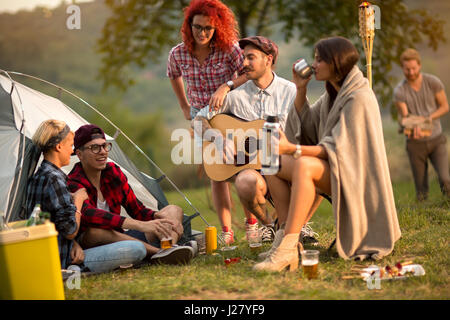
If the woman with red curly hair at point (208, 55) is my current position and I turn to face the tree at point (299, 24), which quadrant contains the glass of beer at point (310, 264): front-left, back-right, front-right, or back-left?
back-right

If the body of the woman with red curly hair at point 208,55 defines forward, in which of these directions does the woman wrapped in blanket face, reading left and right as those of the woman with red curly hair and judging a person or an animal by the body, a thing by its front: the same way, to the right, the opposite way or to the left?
to the right

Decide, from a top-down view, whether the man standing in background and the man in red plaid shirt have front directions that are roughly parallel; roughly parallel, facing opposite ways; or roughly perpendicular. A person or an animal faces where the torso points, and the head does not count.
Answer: roughly perpendicular

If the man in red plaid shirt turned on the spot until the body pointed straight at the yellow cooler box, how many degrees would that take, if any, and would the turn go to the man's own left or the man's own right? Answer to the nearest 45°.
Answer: approximately 45° to the man's own right

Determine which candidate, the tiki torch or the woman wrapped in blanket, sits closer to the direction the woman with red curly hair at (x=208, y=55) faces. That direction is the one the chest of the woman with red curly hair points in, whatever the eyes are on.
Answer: the woman wrapped in blanket

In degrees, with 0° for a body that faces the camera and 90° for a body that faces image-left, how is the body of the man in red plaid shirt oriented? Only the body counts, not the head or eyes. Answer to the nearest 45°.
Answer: approximately 315°

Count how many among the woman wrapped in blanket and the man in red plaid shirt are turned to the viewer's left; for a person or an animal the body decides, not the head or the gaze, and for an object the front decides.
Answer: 1

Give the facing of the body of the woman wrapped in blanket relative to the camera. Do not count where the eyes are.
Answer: to the viewer's left

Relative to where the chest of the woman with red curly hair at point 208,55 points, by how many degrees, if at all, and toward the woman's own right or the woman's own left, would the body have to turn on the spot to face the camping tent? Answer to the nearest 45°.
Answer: approximately 45° to the woman's own right

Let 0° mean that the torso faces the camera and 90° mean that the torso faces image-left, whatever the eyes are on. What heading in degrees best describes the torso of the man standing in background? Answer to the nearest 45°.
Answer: approximately 0°

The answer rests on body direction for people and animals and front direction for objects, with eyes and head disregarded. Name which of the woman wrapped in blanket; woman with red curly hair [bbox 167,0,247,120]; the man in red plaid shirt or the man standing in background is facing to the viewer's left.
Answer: the woman wrapped in blanket

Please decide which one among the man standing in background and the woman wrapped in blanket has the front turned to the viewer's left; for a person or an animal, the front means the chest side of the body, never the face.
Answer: the woman wrapped in blanket
